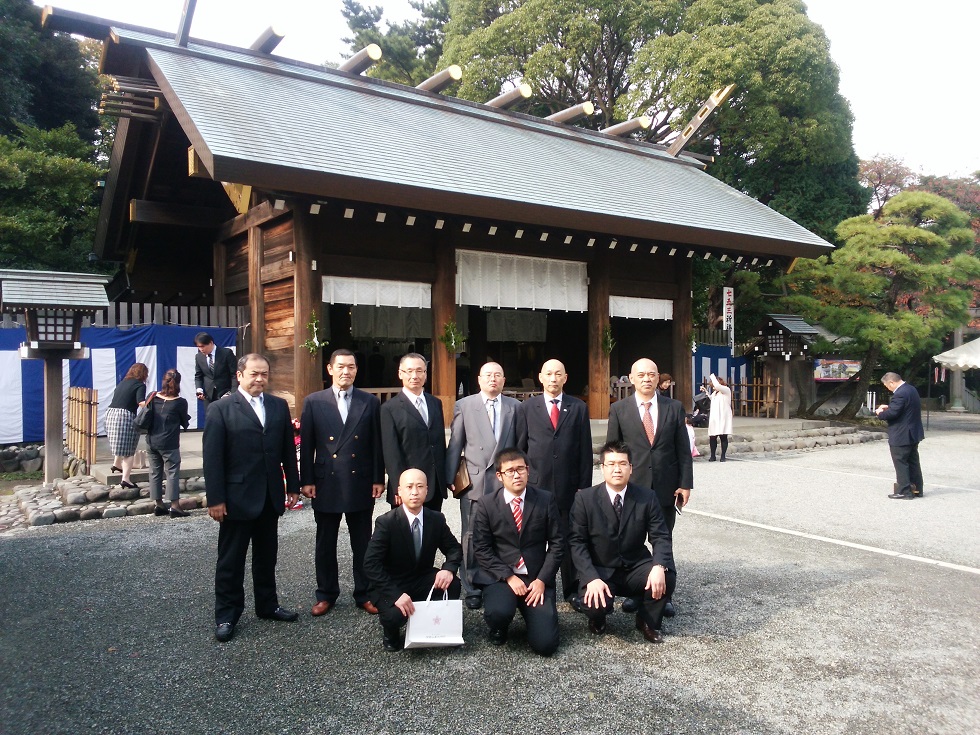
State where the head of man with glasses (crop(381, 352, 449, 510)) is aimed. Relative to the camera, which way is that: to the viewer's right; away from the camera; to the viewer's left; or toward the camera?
toward the camera

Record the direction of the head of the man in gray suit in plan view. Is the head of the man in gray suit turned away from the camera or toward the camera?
toward the camera

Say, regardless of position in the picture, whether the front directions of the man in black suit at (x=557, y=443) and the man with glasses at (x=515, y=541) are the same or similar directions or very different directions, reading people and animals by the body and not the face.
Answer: same or similar directions

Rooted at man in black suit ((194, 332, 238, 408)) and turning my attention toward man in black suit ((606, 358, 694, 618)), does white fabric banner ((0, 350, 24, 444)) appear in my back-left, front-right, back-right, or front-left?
back-right

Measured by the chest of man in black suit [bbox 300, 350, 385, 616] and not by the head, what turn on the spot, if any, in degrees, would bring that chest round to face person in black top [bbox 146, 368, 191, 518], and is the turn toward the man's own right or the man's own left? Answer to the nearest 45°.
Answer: approximately 135° to the man's own right

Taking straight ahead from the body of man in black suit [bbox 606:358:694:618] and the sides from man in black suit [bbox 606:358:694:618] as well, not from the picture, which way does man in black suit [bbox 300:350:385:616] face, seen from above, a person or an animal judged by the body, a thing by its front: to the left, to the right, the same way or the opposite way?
the same way

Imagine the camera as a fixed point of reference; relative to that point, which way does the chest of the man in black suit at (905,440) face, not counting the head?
to the viewer's left

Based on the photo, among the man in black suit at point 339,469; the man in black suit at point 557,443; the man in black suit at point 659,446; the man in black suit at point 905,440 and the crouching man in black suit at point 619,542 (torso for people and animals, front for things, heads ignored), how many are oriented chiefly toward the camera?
4

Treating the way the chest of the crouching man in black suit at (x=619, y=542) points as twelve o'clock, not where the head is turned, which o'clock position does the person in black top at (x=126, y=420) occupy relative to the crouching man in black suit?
The person in black top is roughly at 4 o'clock from the crouching man in black suit.

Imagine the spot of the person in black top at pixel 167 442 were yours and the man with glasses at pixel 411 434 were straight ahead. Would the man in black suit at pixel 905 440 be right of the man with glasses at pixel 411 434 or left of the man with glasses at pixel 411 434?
left

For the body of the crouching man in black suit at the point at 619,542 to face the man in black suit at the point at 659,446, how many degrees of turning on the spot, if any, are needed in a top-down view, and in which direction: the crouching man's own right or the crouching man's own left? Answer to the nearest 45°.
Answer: approximately 180°

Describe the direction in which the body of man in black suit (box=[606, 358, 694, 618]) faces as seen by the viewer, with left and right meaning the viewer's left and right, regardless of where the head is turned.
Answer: facing the viewer

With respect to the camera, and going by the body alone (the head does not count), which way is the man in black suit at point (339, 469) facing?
toward the camera

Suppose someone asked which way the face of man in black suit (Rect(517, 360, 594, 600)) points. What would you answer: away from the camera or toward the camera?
toward the camera

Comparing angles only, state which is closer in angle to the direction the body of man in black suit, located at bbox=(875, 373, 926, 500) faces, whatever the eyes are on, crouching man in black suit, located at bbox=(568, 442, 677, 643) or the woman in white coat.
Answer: the woman in white coat

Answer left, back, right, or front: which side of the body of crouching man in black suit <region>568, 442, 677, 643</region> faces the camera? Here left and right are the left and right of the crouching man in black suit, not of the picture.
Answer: front

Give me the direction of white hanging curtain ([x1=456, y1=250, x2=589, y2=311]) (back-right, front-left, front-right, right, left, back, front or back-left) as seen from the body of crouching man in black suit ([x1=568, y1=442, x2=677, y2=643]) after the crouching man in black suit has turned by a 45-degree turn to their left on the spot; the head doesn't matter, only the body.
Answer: back-left

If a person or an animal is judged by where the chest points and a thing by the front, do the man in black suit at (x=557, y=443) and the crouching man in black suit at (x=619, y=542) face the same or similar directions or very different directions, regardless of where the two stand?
same or similar directions
